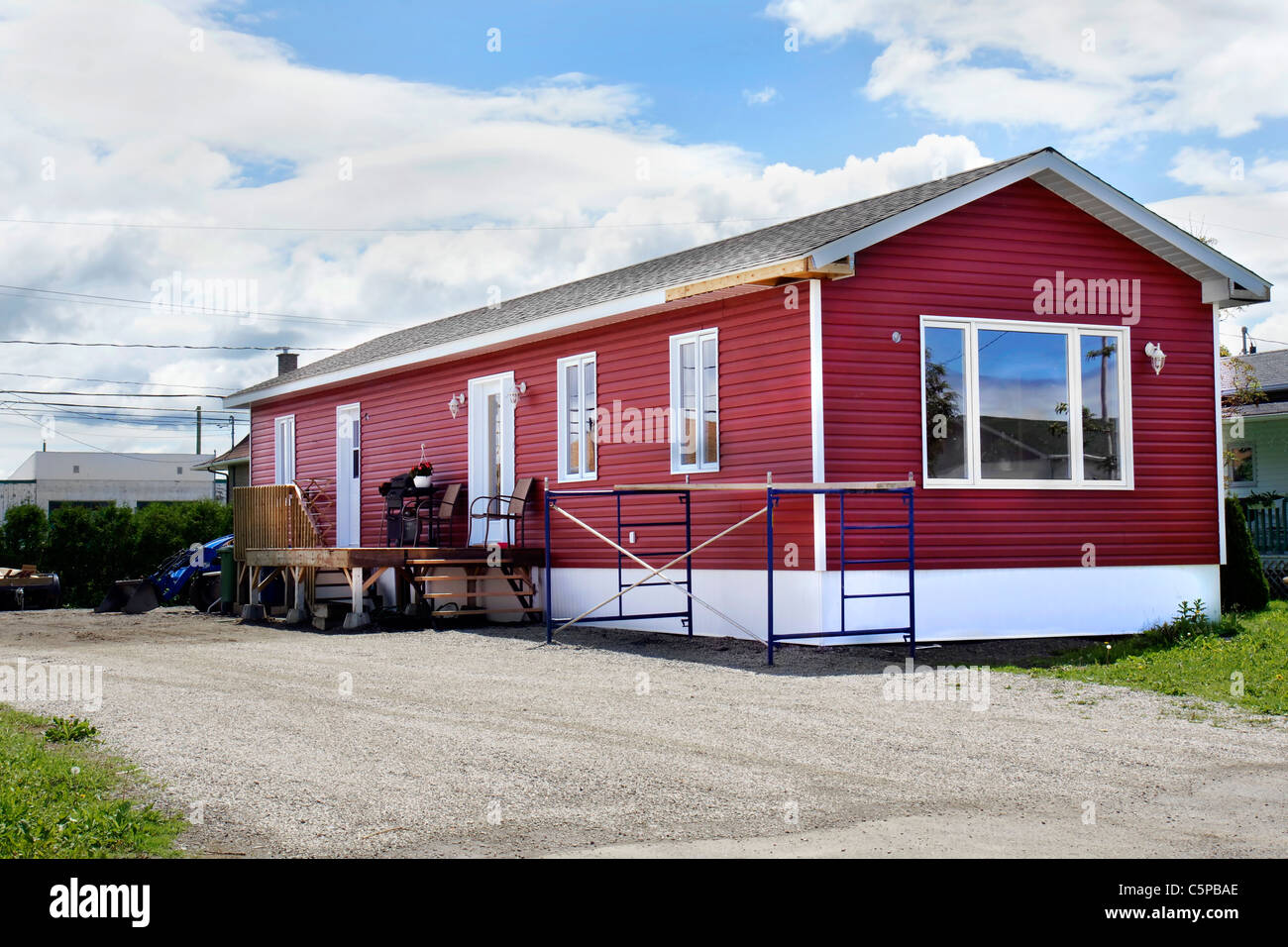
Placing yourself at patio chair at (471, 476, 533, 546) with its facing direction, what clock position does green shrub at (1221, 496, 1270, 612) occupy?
The green shrub is roughly at 8 o'clock from the patio chair.

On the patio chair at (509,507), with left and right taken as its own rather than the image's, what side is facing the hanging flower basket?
right

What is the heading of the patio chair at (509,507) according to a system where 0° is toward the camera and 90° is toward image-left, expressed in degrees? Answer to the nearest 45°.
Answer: approximately 45°

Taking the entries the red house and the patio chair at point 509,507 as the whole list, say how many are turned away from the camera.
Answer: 0

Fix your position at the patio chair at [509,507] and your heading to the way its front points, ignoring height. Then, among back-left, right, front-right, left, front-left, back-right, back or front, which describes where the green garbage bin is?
right

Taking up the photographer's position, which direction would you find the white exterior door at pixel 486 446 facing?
facing the viewer and to the left of the viewer

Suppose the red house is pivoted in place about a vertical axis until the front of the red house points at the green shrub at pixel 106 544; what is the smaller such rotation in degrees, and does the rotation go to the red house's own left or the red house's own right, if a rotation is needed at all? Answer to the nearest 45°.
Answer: approximately 90° to the red house's own right

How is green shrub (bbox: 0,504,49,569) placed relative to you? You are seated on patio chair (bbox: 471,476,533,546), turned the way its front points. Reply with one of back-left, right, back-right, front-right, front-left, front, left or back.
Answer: right

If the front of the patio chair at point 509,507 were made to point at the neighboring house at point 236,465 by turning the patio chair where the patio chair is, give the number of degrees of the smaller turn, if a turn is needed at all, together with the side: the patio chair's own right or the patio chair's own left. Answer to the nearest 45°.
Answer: approximately 135° to the patio chair's own right

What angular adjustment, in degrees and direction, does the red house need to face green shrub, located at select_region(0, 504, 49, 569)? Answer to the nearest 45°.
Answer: approximately 90° to its right

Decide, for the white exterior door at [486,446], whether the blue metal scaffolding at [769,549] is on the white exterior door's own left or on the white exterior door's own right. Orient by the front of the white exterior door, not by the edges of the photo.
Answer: on the white exterior door's own left

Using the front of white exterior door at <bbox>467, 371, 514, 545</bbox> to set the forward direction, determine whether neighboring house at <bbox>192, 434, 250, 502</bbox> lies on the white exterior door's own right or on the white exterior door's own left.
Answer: on the white exterior door's own right
